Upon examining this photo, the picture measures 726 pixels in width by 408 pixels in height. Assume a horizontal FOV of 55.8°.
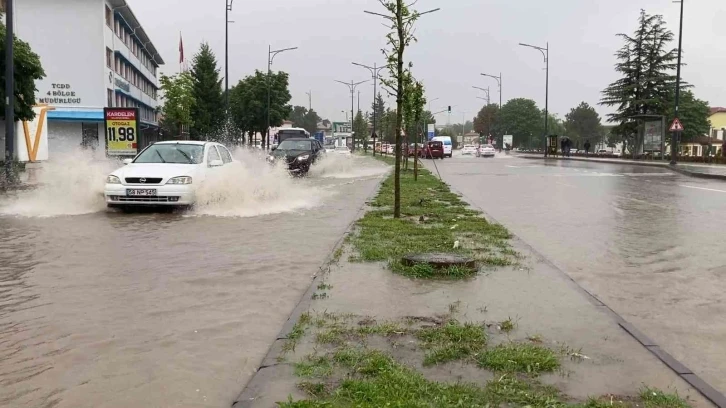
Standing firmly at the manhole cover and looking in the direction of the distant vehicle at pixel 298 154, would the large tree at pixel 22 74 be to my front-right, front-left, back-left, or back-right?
front-left

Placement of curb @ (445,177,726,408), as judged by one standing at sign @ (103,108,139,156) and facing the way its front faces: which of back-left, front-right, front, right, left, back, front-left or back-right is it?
front

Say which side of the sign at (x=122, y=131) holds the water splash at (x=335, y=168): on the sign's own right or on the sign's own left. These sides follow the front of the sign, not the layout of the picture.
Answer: on the sign's own left

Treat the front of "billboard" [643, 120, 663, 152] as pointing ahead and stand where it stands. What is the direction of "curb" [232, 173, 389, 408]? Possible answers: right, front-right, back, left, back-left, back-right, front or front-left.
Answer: front

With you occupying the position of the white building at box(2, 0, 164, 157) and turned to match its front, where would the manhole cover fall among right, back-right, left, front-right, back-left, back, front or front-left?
front-right

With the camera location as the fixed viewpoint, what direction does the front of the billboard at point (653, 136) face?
facing the viewer

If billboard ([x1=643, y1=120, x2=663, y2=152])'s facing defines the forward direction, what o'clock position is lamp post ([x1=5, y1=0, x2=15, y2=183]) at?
The lamp post is roughly at 1 o'clock from the billboard.

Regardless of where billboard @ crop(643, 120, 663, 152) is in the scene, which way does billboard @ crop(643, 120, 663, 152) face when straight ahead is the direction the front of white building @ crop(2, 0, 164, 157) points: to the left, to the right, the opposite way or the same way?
to the right

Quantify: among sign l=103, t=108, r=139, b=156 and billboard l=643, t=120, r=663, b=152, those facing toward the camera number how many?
2

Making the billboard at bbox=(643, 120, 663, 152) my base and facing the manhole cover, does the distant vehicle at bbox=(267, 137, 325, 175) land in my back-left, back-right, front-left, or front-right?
front-right

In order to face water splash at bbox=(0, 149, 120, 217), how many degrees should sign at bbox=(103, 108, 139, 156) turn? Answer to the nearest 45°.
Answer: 0° — it already faces it

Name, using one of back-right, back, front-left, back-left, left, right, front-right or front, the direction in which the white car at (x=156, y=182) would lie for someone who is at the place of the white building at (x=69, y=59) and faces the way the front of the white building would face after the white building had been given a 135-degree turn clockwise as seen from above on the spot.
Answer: left

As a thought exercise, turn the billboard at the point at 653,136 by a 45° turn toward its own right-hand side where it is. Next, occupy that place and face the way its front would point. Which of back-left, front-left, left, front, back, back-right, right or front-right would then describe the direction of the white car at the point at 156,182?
front-left

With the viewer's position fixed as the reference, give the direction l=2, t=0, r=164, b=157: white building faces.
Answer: facing the viewer and to the right of the viewer

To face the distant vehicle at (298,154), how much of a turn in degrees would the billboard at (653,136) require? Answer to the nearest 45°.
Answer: approximately 45° to its right

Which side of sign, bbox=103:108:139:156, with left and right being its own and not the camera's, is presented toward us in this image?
front

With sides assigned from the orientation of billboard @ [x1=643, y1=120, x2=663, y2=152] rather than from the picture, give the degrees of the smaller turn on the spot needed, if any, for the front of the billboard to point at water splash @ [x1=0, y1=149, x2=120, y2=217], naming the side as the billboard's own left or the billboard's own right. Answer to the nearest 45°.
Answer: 0° — it already faces it

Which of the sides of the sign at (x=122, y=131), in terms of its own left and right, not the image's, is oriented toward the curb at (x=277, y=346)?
front
